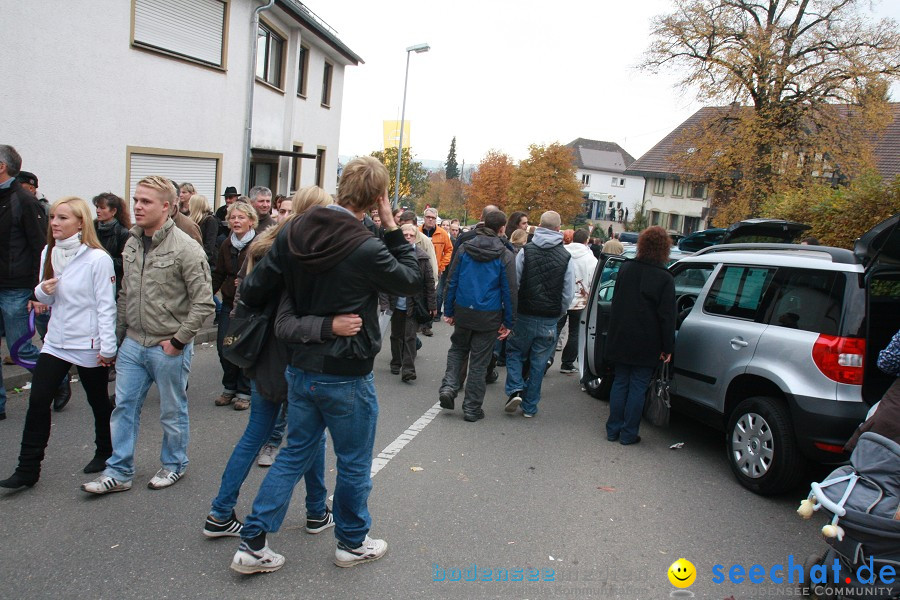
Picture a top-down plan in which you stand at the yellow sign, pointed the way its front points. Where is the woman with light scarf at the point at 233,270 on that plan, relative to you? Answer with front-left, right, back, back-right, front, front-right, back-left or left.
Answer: front

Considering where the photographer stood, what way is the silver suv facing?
facing away from the viewer and to the left of the viewer

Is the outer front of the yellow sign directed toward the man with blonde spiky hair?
yes

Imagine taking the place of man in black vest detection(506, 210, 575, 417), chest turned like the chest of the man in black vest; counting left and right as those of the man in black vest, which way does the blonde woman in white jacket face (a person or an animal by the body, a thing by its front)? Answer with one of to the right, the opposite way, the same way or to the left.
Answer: the opposite way

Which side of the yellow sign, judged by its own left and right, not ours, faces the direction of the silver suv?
front

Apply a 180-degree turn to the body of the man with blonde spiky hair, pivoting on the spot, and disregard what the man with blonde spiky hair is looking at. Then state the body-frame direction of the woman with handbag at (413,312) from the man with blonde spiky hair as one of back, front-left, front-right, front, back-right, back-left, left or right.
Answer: front

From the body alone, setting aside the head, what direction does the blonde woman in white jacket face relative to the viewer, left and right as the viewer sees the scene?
facing the viewer and to the left of the viewer

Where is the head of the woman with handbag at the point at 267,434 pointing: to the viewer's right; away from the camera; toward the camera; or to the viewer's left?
away from the camera

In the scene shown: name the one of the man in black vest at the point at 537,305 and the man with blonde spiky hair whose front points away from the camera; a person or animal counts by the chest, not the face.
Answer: the man in black vest

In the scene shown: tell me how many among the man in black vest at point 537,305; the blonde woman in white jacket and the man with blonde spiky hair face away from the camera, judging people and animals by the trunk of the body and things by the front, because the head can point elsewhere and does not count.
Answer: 1

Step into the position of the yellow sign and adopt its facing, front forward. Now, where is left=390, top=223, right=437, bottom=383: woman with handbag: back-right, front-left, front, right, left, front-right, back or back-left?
front

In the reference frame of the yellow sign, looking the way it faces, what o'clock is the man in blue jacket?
The man in blue jacket is roughly at 12 o'clock from the yellow sign.

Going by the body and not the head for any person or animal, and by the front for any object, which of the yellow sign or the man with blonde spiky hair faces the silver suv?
the yellow sign

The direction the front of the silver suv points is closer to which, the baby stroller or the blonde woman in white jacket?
the blonde woman in white jacket

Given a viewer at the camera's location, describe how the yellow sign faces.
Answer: facing the viewer

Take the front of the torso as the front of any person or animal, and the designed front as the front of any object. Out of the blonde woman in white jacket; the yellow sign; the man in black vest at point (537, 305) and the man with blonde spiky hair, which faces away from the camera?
the man in black vest

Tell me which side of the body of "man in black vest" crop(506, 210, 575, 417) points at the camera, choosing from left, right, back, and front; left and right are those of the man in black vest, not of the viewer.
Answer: back
